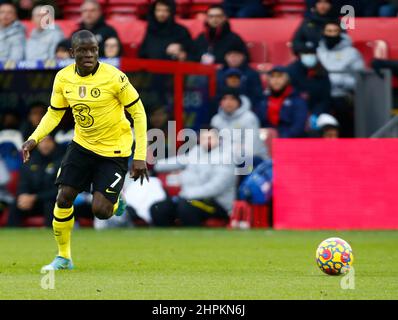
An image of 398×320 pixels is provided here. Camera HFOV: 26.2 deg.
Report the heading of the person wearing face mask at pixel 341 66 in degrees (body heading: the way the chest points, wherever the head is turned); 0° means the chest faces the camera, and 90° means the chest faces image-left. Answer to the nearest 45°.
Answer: approximately 45°

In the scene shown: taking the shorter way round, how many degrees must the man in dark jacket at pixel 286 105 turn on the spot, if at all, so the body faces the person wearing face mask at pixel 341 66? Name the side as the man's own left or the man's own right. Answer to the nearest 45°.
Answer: approximately 180°

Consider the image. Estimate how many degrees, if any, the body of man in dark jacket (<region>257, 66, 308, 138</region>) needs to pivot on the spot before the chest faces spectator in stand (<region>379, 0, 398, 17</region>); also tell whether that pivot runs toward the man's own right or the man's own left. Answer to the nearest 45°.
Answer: approximately 180°

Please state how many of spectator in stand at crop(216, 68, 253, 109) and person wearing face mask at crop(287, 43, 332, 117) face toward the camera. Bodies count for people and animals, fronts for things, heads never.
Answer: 2

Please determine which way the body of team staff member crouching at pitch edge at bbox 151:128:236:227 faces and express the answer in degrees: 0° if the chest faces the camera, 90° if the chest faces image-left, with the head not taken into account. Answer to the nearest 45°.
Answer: approximately 45°
